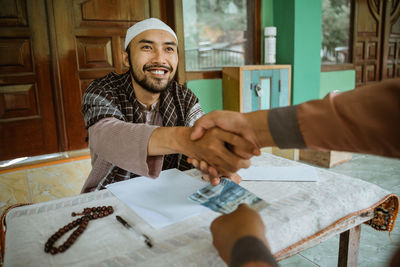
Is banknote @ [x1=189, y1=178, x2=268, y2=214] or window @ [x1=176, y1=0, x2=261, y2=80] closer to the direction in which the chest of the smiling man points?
the banknote

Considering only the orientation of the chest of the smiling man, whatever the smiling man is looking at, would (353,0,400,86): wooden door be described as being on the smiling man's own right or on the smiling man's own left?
on the smiling man's own left

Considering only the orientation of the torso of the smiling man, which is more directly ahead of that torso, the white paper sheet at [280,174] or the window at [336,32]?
the white paper sheet

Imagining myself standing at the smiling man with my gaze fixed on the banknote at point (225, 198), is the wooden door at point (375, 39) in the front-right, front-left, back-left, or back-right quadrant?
back-left

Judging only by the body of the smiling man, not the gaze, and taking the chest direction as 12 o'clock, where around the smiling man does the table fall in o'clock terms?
The table is roughly at 1 o'clock from the smiling man.

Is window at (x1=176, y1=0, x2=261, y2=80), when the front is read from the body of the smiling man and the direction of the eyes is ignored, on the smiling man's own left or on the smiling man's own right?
on the smiling man's own left

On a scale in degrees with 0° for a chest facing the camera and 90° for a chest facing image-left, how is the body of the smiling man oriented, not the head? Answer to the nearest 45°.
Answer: approximately 315°

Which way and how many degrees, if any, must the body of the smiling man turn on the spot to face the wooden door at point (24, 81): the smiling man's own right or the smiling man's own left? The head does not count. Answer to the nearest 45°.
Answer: approximately 180°

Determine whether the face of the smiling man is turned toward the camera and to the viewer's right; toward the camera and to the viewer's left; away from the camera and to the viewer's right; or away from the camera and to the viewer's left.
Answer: toward the camera and to the viewer's right

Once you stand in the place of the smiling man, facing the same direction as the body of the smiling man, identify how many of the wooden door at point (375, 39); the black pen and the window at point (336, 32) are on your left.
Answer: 2
